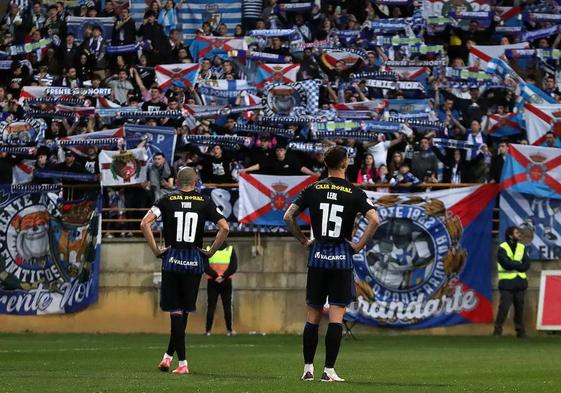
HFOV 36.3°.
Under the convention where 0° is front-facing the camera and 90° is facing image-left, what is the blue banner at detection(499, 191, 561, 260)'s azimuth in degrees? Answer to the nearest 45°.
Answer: approximately 0°

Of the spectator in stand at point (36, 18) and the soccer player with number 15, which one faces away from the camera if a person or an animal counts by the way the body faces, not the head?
the soccer player with number 15

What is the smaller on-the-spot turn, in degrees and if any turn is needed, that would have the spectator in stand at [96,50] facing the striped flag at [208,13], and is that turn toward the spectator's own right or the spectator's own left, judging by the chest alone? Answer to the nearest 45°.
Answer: approximately 135° to the spectator's own left

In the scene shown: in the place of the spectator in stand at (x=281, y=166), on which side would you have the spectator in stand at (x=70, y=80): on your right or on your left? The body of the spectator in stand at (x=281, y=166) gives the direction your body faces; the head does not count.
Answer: on your right

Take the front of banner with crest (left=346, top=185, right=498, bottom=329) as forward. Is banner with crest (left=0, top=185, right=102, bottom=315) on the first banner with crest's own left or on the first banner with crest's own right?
on the first banner with crest's own right

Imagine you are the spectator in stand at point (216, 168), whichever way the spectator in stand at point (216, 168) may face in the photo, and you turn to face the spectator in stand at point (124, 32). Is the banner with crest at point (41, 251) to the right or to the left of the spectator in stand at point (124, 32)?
left

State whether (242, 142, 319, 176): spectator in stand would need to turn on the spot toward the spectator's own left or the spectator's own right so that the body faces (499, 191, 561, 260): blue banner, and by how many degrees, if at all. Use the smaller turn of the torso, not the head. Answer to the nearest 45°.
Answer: approximately 90° to the spectator's own left

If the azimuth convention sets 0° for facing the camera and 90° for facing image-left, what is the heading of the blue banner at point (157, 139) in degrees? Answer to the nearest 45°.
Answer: approximately 0°

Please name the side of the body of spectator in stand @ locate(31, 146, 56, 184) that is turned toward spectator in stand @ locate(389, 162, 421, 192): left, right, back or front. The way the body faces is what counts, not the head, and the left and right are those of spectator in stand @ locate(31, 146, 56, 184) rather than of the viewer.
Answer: left

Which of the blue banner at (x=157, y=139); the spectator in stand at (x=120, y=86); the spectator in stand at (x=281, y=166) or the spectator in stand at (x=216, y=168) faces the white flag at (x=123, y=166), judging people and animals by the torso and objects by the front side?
the spectator in stand at (x=120, y=86)

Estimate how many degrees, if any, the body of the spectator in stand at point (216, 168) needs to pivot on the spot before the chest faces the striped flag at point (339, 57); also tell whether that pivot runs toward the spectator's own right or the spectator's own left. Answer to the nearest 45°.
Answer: approximately 135° to the spectator's own left

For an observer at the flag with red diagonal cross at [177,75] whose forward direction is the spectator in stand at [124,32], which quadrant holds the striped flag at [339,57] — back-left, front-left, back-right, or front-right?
back-right

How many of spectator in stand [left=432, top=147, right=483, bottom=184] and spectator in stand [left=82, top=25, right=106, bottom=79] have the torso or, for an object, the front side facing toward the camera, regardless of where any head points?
2

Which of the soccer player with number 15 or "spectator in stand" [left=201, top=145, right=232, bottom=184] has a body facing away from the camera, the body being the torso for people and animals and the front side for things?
the soccer player with number 15
